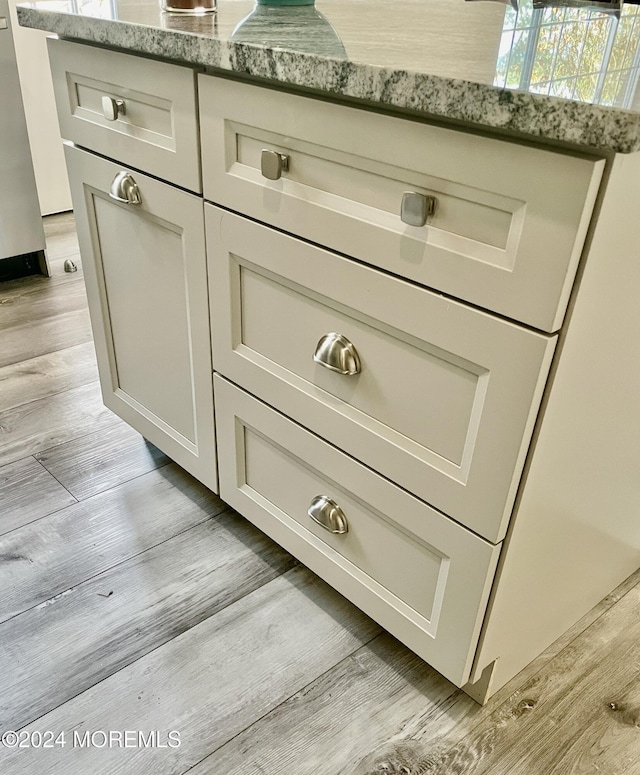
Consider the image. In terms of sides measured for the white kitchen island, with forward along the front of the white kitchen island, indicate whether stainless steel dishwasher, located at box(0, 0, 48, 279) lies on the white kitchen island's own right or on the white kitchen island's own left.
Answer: on the white kitchen island's own right

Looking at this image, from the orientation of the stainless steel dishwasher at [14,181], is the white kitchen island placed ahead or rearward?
ahead

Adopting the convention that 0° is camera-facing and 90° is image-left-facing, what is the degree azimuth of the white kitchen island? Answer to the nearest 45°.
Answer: approximately 45°
